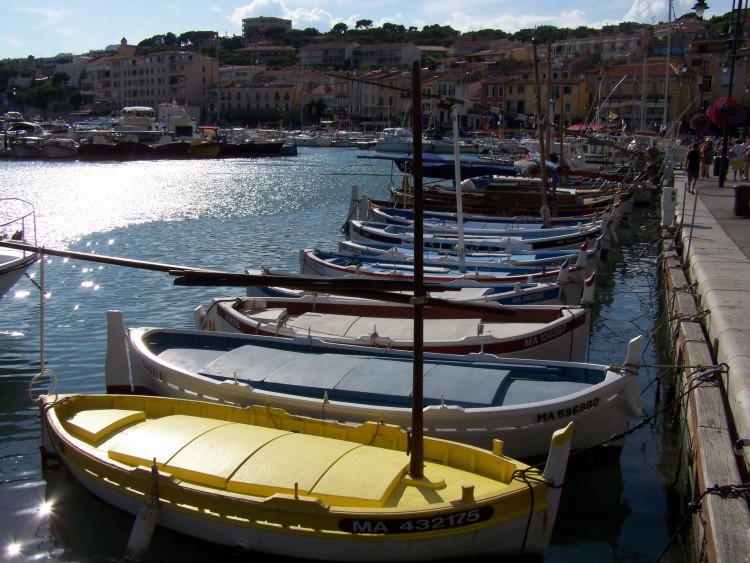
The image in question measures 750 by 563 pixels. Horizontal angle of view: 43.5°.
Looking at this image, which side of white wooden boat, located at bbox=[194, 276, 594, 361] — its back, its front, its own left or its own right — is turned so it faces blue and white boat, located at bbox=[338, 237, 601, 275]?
left

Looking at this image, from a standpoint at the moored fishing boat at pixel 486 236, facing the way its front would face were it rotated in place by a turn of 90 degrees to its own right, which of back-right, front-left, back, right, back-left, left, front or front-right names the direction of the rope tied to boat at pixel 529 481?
front

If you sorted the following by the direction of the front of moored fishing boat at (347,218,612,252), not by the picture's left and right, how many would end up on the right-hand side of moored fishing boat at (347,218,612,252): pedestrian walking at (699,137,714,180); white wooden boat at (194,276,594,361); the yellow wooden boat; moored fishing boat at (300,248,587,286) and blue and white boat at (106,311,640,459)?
4

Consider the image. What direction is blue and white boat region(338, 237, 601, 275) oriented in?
to the viewer's right

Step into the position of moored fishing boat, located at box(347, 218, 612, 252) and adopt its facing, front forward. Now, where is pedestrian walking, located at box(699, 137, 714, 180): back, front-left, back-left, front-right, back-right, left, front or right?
front-left

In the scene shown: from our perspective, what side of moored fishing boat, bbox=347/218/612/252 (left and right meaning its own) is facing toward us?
right

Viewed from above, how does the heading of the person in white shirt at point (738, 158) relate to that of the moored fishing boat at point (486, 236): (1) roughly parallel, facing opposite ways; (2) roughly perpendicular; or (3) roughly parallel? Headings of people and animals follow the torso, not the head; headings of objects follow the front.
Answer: roughly perpendicular

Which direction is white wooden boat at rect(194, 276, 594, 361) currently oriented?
to the viewer's right

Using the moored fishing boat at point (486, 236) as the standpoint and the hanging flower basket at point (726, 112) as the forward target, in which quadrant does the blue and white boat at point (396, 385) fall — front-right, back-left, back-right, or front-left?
back-right

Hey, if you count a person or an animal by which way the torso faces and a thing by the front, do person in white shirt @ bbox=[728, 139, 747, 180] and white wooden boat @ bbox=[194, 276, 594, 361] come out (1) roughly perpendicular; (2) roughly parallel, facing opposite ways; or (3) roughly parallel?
roughly perpendicular

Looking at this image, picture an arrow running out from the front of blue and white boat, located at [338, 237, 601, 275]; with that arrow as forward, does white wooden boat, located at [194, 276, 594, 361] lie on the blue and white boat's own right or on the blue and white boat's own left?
on the blue and white boat's own right

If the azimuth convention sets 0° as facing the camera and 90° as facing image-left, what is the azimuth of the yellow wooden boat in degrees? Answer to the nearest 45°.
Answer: approximately 315°

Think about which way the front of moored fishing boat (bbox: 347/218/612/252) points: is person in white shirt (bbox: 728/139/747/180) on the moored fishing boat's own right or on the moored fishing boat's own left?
on the moored fishing boat's own left
